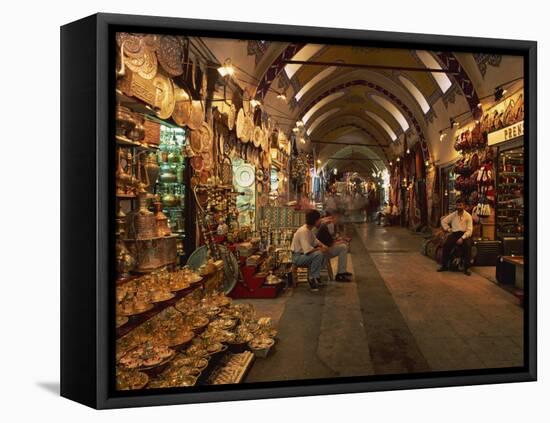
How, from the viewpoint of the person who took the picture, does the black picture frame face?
facing the viewer and to the right of the viewer
